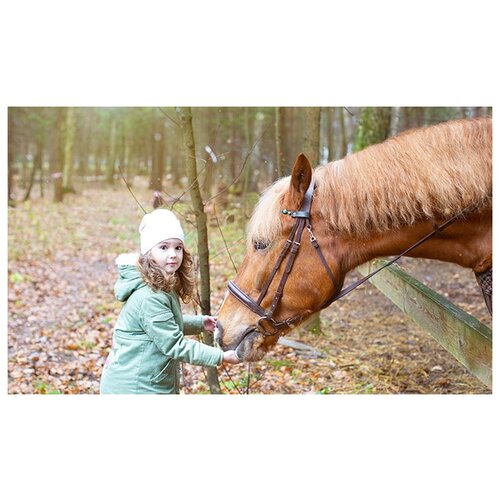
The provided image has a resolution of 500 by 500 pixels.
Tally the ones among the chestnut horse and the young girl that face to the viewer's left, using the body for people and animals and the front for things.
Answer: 1

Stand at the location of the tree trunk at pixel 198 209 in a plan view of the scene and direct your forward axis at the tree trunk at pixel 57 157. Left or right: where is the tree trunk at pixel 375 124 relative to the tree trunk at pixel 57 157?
right

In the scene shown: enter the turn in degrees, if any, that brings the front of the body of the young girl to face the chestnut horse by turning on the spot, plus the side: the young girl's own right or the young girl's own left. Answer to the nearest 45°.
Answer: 0° — they already face it

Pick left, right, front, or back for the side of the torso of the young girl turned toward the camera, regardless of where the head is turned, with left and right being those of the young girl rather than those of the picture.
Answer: right

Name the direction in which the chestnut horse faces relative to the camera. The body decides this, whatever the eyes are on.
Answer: to the viewer's left

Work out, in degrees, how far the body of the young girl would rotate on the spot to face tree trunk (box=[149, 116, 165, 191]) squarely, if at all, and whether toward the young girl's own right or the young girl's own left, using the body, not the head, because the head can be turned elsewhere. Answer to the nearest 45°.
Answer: approximately 90° to the young girl's own left

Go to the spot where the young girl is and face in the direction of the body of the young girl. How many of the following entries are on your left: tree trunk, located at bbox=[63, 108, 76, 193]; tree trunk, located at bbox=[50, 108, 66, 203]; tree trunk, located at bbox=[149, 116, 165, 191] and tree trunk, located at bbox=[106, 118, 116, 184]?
4

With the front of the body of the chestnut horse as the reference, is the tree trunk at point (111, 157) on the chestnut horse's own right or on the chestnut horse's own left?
on the chestnut horse's own right

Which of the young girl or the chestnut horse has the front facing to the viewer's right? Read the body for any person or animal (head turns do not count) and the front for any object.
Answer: the young girl

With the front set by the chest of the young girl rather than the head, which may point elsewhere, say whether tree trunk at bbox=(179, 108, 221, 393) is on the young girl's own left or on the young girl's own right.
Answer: on the young girl's own left
